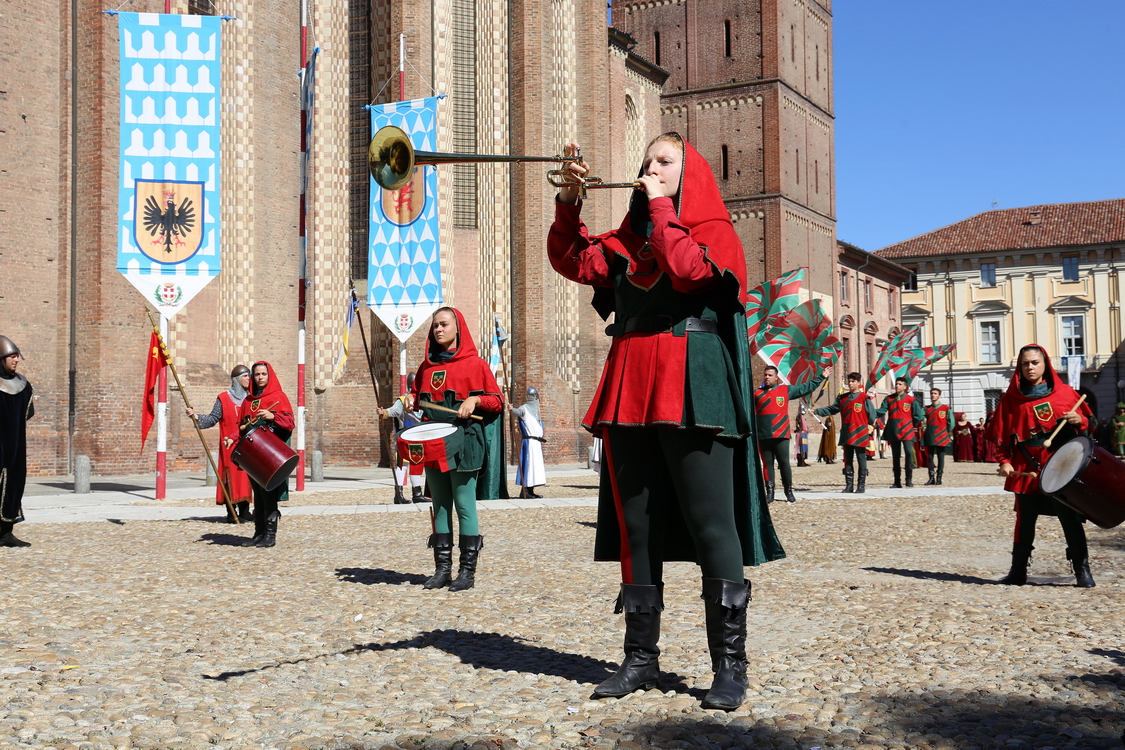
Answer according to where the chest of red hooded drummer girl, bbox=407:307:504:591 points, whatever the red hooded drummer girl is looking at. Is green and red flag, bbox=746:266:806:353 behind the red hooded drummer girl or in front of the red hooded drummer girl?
behind

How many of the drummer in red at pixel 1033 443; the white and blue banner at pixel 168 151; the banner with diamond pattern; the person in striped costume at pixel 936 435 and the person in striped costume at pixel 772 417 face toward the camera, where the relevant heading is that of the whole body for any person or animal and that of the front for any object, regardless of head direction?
5

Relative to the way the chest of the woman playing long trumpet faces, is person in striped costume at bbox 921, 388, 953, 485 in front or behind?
behind

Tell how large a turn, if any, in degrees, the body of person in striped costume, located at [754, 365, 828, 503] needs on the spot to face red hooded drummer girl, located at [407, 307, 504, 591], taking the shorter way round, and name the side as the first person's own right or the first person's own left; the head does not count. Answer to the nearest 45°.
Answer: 0° — they already face them

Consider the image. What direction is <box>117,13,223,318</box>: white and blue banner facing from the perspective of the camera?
toward the camera

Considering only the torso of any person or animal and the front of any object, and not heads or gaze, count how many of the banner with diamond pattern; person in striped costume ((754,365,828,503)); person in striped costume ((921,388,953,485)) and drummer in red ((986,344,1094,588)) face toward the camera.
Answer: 4

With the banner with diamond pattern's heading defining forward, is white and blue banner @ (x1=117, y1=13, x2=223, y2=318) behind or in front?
in front

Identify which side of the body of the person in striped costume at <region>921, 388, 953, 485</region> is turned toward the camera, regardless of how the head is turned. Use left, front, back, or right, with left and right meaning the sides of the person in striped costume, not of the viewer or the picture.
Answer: front

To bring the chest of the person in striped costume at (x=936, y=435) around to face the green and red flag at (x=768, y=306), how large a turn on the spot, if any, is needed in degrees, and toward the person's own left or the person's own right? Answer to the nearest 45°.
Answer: approximately 90° to the person's own right

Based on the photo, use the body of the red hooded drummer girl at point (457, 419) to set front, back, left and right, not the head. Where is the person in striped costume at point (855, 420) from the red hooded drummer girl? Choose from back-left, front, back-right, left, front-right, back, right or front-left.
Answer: back

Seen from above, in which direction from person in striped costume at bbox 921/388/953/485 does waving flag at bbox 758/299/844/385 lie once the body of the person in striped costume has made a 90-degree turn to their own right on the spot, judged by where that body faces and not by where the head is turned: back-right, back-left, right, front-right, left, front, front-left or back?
front-left

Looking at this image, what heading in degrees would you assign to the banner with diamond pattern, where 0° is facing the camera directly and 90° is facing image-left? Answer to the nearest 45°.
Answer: approximately 0°

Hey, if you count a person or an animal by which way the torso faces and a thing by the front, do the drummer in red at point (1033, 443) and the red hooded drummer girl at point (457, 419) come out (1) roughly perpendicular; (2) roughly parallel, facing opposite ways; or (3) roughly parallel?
roughly parallel

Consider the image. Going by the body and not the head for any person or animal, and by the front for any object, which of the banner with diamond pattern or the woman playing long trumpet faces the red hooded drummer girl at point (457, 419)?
the banner with diamond pattern

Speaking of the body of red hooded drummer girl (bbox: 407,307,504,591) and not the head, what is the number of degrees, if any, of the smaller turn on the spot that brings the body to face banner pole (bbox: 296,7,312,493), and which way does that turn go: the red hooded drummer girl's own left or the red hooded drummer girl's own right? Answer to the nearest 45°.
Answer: approximately 135° to the red hooded drummer girl's own right

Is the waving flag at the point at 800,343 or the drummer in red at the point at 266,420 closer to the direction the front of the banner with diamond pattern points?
the drummer in red

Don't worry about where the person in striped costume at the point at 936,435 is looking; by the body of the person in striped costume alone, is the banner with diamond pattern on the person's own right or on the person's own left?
on the person's own right
